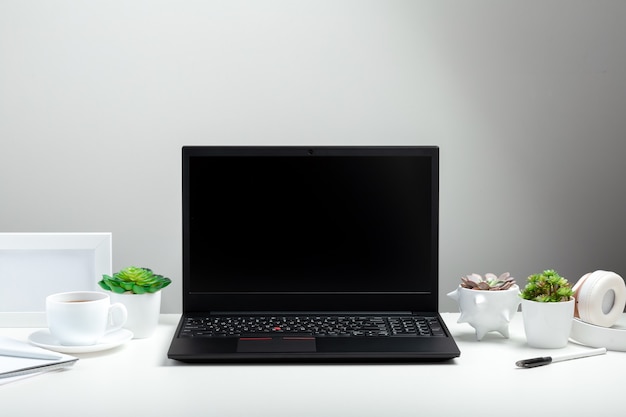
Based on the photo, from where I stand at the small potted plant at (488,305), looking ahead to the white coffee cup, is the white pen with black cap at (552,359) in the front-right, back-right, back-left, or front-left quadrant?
back-left

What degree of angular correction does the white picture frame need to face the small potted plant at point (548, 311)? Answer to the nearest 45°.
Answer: approximately 45° to its left

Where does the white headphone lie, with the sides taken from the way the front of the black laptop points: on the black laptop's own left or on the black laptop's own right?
on the black laptop's own left

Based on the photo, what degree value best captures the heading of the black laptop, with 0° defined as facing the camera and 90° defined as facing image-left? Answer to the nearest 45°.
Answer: approximately 0°

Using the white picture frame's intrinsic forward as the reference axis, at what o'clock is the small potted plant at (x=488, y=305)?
The small potted plant is roughly at 10 o'clock from the white picture frame.

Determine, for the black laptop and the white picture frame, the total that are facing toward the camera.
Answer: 2

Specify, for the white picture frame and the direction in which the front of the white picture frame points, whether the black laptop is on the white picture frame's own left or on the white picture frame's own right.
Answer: on the white picture frame's own left
